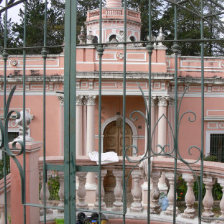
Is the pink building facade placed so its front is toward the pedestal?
yes

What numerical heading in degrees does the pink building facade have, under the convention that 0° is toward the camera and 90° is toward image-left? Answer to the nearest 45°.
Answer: approximately 0°
